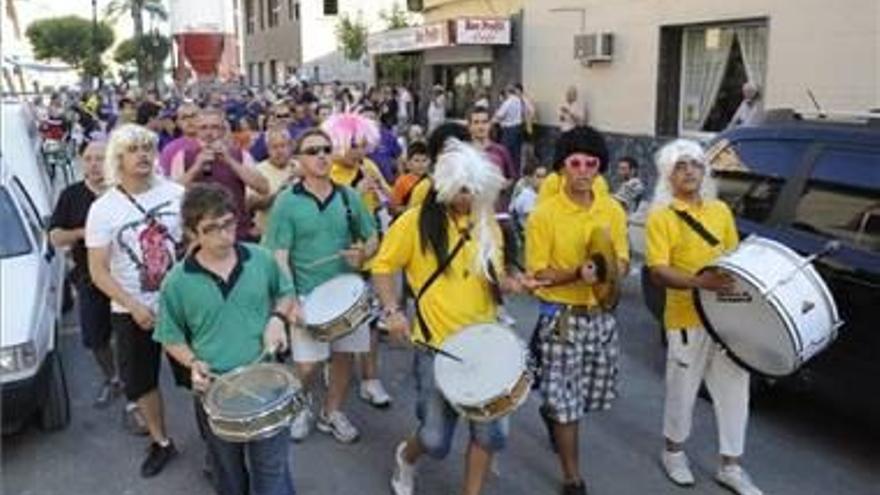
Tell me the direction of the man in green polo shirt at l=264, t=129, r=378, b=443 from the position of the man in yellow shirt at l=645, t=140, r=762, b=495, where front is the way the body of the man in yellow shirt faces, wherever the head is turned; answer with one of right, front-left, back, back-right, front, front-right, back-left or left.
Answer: back-right

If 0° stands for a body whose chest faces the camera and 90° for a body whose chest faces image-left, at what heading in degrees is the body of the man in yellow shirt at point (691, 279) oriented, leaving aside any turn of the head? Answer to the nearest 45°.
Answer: approximately 315°

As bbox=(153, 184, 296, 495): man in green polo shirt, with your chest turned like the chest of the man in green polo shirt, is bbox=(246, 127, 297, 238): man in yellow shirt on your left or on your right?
on your left

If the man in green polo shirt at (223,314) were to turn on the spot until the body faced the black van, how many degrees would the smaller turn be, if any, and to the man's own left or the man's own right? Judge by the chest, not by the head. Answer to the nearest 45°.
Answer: approximately 45° to the man's own left

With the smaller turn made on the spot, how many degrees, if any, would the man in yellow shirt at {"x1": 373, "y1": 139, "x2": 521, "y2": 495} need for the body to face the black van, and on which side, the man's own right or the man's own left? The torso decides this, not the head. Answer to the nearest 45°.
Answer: approximately 90° to the man's own left

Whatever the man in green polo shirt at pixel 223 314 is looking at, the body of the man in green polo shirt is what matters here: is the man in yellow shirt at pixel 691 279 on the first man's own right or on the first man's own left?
on the first man's own left

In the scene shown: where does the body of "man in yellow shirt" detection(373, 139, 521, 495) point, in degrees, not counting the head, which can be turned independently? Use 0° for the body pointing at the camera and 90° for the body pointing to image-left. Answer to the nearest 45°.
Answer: approximately 315°
